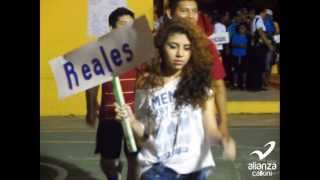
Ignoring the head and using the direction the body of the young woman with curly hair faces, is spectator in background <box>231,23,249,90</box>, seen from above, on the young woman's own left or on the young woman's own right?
on the young woman's own left

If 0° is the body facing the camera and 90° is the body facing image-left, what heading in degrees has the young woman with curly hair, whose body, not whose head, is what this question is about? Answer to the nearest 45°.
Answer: approximately 0°

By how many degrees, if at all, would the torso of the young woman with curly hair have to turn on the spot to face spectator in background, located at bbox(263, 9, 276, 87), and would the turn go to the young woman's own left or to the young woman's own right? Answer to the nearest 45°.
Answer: approximately 90° to the young woman's own left

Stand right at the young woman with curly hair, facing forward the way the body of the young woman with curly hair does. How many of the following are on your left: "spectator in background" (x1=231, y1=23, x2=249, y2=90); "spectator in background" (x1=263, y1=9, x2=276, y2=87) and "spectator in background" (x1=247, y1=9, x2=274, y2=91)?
3
